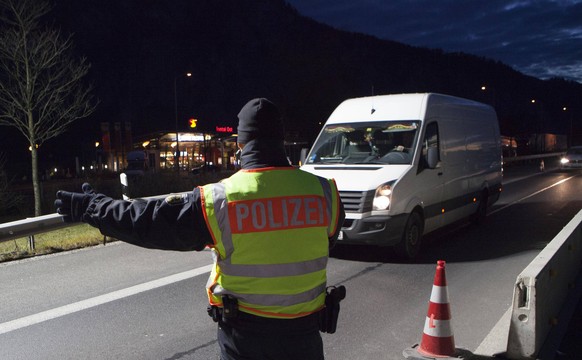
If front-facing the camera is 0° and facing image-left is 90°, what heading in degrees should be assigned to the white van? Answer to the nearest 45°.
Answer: approximately 45°

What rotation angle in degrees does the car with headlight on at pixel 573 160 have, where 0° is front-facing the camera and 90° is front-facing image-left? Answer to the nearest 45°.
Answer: approximately 45°

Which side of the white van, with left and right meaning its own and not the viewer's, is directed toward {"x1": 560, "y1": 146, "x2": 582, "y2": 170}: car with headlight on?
back

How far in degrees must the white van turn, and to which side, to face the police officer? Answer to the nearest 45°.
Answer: approximately 45° to its left

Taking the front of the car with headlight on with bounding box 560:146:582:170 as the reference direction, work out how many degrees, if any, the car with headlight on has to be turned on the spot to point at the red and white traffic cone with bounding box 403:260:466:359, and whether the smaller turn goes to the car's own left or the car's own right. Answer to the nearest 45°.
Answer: approximately 45° to the car's own left

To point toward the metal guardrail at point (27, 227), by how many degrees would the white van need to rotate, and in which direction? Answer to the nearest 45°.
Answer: approximately 45° to its right

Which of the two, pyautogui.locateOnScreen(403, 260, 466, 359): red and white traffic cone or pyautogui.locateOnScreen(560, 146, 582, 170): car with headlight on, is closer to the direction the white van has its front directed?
the red and white traffic cone
